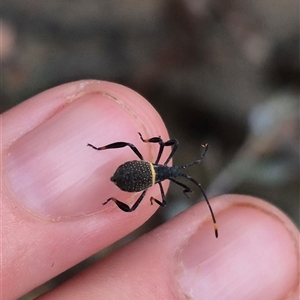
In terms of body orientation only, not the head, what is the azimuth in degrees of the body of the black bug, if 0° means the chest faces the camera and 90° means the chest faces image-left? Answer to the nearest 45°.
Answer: approximately 270°
